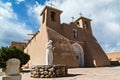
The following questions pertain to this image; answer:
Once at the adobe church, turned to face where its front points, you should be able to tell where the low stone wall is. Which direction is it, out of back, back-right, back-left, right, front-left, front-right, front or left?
front-right

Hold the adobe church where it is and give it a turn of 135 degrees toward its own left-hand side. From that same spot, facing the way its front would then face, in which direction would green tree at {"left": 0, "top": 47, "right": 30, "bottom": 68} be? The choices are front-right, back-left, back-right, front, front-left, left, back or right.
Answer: back-left

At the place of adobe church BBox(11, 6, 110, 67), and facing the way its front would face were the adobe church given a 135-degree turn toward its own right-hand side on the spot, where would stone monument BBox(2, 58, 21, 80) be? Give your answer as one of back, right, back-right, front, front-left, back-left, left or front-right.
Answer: left

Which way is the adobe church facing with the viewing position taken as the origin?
facing the viewer and to the right of the viewer
